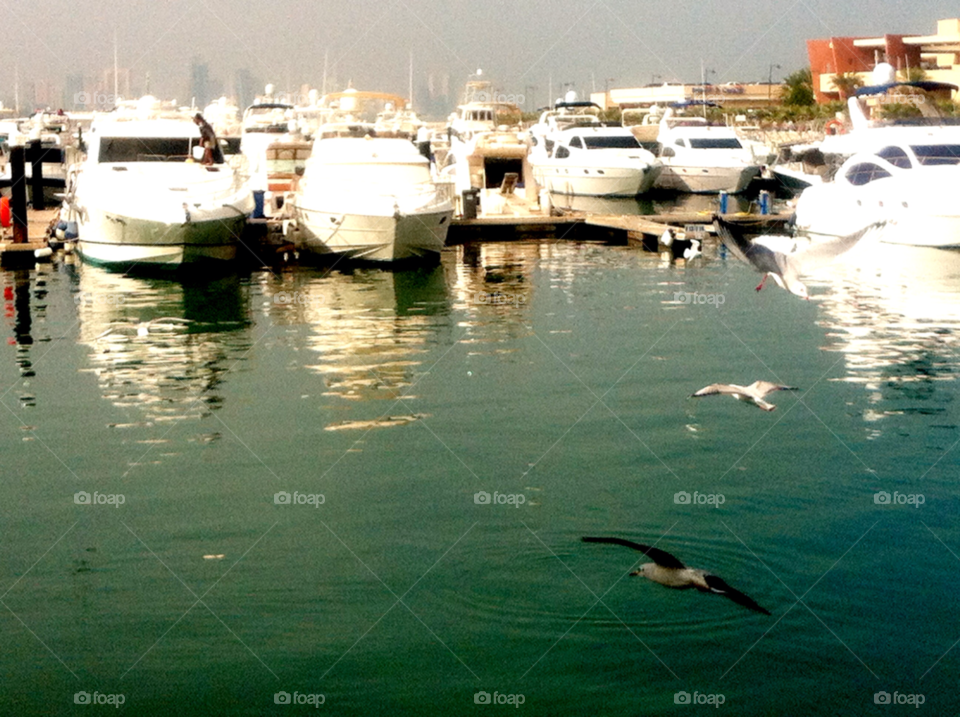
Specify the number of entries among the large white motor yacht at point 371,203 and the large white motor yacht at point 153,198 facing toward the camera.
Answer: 2

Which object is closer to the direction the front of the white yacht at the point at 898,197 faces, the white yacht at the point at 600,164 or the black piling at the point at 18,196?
the black piling

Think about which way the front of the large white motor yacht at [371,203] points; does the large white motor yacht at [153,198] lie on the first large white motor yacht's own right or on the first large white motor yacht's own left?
on the first large white motor yacht's own right

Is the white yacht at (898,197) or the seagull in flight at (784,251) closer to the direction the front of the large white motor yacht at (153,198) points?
the seagull in flight

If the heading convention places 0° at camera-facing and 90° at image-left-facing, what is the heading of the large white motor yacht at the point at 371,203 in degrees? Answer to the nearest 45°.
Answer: approximately 0°

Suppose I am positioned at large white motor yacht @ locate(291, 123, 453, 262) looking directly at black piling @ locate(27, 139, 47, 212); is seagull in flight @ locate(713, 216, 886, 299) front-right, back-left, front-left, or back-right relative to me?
back-left

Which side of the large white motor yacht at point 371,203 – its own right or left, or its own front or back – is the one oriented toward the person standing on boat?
right
